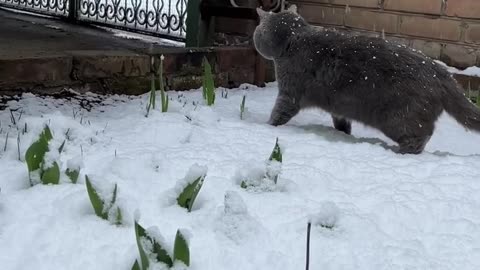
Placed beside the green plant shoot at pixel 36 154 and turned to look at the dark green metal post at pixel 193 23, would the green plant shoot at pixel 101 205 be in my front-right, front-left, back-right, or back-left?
back-right

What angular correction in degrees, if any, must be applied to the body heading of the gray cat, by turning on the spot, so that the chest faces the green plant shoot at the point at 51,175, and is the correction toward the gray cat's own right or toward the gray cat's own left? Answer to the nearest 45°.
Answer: approximately 90° to the gray cat's own left

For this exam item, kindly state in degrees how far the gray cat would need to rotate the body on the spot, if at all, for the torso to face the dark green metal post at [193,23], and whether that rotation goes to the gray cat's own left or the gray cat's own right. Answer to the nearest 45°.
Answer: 0° — it already faces it

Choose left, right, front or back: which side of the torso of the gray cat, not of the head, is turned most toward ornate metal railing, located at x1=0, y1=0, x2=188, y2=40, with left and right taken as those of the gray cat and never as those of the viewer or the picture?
front

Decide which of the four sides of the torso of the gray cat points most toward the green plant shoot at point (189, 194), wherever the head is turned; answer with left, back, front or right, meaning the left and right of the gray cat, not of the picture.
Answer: left

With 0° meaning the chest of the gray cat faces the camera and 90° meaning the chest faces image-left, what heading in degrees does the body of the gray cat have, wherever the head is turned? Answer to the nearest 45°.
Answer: approximately 135°

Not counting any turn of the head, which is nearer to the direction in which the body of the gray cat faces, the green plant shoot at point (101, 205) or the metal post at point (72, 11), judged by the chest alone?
the metal post

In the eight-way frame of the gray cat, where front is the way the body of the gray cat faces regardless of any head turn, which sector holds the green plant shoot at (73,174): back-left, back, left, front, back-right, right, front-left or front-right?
left
